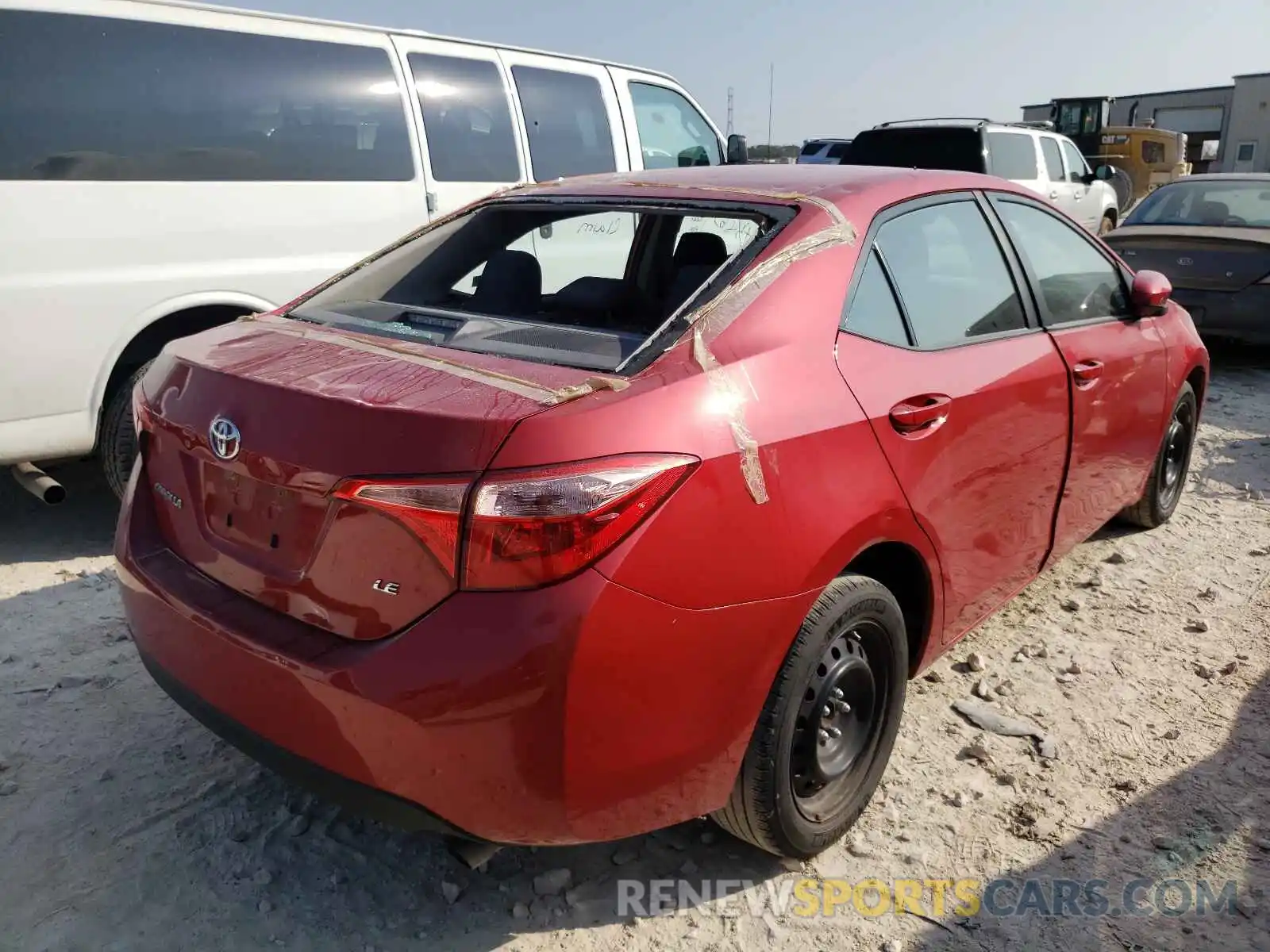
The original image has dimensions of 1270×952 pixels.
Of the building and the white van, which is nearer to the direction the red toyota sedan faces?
the building

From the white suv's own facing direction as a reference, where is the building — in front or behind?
in front

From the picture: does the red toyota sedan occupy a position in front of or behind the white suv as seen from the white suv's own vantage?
behind

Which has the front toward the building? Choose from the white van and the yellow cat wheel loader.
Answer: the white van

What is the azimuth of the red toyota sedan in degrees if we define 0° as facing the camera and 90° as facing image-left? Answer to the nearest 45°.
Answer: approximately 225°

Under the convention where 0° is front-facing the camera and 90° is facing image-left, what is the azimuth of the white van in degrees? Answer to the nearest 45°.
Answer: approximately 225°

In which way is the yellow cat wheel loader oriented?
to the viewer's left

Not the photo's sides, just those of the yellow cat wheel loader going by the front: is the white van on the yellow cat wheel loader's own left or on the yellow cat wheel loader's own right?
on the yellow cat wheel loader's own left

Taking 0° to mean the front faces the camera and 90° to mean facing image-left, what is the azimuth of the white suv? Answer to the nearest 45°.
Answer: approximately 225°

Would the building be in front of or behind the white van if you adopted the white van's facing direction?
in front

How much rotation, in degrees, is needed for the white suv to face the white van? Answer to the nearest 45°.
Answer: approximately 135° to its right

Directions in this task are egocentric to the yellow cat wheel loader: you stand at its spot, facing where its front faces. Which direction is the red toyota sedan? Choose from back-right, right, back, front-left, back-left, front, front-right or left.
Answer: left
